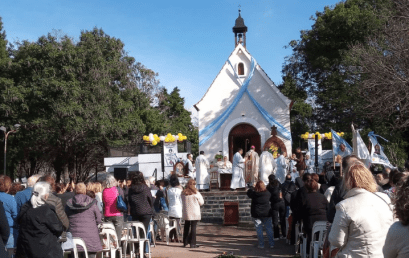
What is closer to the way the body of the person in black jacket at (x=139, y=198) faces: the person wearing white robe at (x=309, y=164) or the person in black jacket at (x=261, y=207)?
the person wearing white robe

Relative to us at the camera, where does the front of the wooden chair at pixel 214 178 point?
facing the viewer

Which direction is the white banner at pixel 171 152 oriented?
toward the camera

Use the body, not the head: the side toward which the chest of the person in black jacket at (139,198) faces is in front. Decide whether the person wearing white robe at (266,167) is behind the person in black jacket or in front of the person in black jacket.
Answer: in front

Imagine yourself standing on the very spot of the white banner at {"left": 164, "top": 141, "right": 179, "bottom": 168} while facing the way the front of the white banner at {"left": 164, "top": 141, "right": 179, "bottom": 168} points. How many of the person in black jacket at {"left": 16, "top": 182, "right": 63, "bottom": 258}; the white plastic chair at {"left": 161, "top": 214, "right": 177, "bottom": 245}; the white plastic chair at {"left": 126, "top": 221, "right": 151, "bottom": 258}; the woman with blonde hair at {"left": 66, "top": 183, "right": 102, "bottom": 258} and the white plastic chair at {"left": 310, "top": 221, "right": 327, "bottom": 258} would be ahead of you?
5

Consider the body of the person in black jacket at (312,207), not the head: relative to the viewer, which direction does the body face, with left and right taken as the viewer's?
facing away from the viewer

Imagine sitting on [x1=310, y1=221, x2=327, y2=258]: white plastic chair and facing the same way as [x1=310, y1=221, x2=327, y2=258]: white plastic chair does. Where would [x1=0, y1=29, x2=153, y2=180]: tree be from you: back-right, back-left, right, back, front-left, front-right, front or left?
front

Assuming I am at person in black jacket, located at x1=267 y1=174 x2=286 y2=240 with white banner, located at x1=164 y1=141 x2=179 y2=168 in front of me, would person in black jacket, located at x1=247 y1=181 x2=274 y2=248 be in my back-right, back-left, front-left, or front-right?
back-left

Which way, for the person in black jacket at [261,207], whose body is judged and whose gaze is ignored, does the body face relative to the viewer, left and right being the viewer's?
facing away from the viewer

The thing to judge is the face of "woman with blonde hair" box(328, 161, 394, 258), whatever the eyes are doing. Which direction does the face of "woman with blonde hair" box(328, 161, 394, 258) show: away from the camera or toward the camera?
away from the camera

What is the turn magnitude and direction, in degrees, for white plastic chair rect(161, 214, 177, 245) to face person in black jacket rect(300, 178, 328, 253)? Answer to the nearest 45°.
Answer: approximately 90° to its right

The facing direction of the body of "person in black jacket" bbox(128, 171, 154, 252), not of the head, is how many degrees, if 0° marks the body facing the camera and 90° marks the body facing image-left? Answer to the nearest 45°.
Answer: approximately 180°

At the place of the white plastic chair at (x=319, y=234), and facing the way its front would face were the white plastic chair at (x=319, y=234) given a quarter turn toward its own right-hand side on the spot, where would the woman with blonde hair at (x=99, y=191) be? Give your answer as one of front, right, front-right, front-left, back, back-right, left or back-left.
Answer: back-left

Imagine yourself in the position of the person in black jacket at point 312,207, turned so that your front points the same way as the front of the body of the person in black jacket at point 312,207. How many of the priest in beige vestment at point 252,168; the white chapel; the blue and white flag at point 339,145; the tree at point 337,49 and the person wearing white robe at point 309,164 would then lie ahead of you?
5
